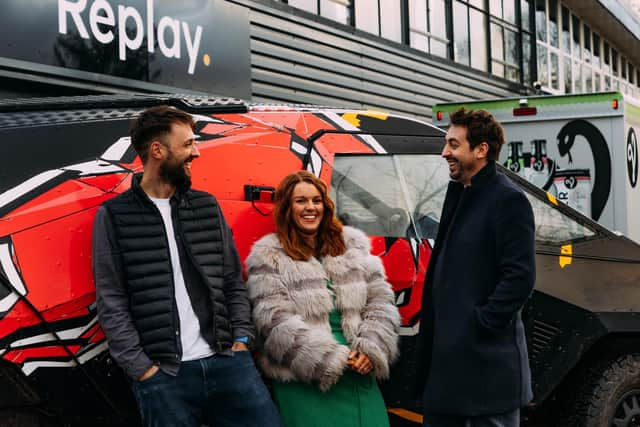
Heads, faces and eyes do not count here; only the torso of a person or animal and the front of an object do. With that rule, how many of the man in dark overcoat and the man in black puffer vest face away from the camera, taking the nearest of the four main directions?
0

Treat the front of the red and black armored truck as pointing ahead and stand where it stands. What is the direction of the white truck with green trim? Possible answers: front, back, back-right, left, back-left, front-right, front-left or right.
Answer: front-left

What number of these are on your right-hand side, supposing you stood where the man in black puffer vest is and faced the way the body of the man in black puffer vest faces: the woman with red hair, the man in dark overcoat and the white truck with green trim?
0

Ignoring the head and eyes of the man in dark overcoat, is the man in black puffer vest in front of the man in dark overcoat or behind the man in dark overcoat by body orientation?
in front

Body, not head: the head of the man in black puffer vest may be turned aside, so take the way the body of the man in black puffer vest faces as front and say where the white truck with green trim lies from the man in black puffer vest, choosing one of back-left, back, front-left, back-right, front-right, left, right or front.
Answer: left

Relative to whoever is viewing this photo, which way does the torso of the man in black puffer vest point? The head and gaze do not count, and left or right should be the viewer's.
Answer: facing the viewer and to the right of the viewer

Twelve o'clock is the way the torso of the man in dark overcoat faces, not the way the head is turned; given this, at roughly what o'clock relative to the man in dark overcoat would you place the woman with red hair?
The woman with red hair is roughly at 2 o'clock from the man in dark overcoat.

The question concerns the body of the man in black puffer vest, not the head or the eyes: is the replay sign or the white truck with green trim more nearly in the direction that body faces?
the white truck with green trim

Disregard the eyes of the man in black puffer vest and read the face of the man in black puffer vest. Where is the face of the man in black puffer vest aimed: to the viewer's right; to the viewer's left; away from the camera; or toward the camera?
to the viewer's right

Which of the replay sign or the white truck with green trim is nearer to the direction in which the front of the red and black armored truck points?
the white truck with green trim

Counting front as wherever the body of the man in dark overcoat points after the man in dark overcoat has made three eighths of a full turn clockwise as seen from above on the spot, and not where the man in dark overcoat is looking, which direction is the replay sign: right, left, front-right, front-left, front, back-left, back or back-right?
front-left

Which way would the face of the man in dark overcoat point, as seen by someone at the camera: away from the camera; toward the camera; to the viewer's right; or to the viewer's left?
to the viewer's left

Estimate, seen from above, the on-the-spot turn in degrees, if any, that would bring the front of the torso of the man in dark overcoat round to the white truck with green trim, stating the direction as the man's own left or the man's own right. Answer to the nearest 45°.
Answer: approximately 135° to the man's own right

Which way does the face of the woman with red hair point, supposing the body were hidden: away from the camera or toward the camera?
toward the camera

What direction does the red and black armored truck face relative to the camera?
to the viewer's right

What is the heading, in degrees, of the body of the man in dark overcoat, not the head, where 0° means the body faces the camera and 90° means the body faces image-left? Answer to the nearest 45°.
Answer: approximately 45°

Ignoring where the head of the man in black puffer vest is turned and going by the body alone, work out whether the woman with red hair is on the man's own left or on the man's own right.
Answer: on the man's own left
